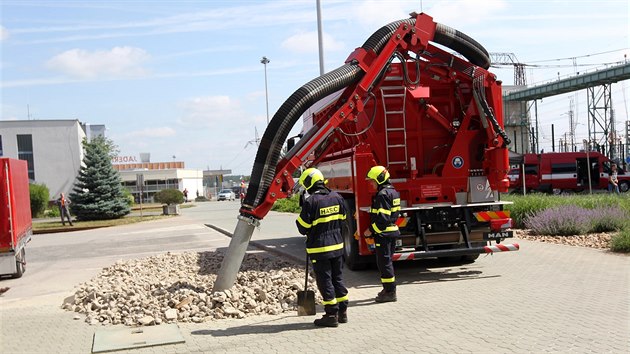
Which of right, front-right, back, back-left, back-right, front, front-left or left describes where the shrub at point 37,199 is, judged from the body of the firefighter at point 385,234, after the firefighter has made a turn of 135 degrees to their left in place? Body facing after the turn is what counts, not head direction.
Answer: back

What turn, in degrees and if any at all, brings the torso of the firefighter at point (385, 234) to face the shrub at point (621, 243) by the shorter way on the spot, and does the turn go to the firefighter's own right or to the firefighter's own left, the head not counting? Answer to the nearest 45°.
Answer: approximately 135° to the firefighter's own right

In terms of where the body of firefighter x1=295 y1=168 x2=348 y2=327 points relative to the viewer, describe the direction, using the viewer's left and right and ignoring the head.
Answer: facing away from the viewer and to the left of the viewer

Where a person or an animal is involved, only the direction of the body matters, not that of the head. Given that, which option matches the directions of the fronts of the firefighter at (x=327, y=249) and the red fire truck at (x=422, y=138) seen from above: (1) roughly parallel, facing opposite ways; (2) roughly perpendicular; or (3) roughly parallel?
roughly parallel

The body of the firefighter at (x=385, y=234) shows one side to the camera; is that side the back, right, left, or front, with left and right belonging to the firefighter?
left

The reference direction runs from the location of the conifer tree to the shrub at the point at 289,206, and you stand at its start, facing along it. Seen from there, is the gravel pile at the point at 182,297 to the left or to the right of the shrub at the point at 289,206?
right

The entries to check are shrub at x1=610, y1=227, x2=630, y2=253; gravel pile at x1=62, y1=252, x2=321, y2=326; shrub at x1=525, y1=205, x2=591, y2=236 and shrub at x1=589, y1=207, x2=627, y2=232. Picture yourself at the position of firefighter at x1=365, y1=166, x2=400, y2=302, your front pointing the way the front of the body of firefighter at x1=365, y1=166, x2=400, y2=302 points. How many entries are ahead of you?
1

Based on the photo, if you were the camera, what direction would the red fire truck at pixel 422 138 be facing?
facing away from the viewer and to the left of the viewer

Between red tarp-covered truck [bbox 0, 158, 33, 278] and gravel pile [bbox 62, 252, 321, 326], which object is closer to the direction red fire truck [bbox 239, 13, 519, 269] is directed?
the red tarp-covered truck

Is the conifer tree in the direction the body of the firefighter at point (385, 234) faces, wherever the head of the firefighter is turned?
no

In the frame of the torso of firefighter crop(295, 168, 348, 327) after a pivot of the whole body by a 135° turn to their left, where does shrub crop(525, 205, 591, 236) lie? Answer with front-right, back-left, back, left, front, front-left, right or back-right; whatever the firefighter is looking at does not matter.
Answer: back-left

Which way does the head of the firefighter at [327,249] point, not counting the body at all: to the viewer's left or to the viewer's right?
to the viewer's left
